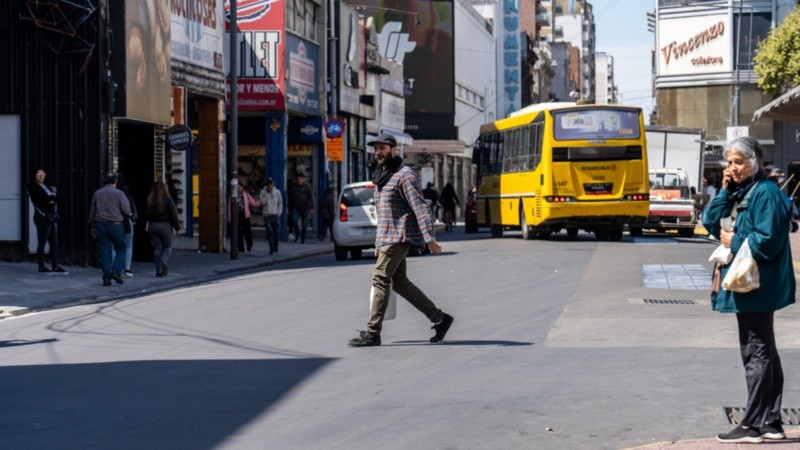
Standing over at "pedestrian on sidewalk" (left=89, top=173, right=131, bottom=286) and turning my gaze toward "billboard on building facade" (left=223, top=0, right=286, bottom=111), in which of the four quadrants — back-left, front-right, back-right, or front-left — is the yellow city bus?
front-right

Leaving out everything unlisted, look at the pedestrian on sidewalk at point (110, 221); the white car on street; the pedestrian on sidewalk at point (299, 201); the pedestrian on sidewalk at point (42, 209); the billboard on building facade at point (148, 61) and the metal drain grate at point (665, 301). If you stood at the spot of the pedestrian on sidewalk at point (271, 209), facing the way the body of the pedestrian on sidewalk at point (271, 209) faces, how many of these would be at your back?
1

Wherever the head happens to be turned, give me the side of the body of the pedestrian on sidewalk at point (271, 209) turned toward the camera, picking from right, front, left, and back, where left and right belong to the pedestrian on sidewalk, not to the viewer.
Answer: front

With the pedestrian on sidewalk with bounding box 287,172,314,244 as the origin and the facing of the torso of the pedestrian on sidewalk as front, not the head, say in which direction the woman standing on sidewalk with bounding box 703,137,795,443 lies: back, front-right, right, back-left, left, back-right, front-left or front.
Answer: front

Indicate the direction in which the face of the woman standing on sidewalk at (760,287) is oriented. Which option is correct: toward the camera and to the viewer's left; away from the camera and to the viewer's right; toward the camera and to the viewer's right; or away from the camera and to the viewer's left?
toward the camera and to the viewer's left

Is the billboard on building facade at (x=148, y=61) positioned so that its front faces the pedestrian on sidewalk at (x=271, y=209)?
no

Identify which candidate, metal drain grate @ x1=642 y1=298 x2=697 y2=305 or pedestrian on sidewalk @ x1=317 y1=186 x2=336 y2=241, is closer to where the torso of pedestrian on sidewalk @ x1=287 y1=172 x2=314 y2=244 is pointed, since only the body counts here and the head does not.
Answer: the metal drain grate

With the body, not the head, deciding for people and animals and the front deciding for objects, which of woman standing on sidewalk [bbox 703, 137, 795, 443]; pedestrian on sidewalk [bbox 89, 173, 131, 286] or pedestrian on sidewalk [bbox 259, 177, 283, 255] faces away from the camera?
pedestrian on sidewalk [bbox 89, 173, 131, 286]

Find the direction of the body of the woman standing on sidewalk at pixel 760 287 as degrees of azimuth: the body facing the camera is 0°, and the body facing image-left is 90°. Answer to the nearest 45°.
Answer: approximately 90°

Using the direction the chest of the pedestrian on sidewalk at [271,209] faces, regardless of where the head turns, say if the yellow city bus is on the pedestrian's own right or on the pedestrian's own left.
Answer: on the pedestrian's own left

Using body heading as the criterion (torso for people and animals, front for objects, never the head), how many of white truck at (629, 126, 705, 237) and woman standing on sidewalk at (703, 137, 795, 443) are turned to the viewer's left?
1

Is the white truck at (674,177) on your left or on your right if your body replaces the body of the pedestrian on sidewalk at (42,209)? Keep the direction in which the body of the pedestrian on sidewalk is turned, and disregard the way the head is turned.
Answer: on your left

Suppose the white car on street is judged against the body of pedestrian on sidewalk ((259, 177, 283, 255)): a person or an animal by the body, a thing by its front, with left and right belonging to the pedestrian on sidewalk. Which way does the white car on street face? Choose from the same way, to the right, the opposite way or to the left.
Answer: the opposite way

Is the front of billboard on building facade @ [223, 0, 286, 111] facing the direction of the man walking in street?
yes

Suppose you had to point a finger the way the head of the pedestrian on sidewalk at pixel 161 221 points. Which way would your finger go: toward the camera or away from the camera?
away from the camera
